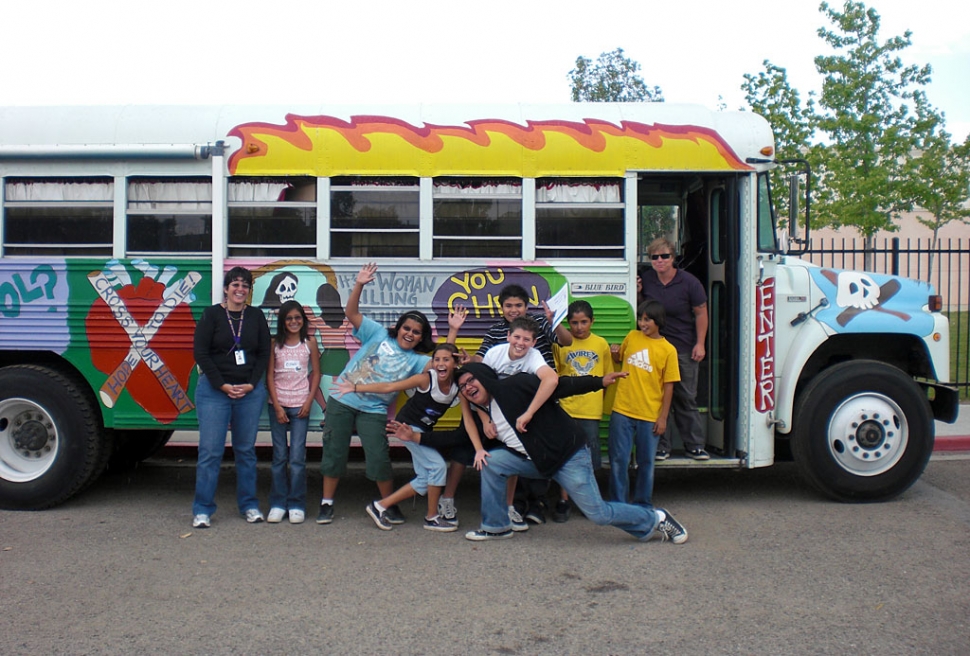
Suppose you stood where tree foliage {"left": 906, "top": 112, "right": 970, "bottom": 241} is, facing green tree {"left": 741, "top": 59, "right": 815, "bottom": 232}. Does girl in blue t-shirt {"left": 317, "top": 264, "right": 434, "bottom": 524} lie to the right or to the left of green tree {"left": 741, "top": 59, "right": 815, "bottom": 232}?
left

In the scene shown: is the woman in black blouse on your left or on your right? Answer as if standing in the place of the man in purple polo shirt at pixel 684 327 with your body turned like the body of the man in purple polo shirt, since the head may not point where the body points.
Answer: on your right

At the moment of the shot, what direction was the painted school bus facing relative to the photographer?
facing to the right of the viewer

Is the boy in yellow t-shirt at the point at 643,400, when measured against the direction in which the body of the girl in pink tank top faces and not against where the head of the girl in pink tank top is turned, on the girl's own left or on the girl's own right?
on the girl's own left

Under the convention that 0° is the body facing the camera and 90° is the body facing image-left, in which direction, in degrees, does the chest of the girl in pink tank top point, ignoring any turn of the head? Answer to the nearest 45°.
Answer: approximately 0°

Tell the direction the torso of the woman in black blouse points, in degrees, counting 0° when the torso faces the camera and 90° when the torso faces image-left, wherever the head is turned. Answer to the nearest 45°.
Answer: approximately 0°

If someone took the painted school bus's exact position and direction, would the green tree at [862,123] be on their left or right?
on their left

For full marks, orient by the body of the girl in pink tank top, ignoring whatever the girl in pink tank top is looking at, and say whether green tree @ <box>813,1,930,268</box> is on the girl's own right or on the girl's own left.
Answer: on the girl's own left
